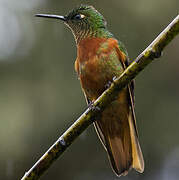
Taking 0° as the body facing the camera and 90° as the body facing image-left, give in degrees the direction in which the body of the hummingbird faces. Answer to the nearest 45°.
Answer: approximately 45°
